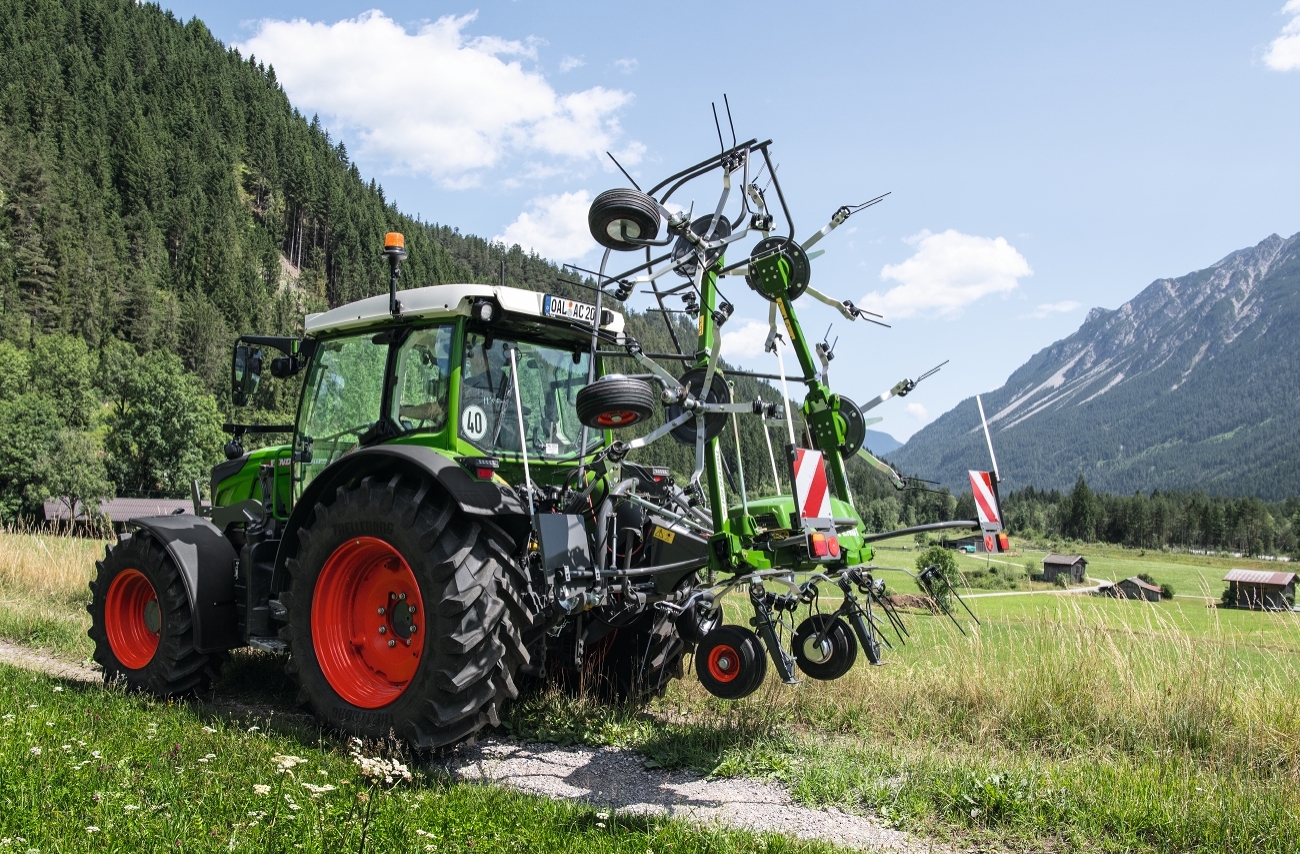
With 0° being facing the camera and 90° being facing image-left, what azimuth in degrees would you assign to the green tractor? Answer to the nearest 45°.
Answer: approximately 135°
